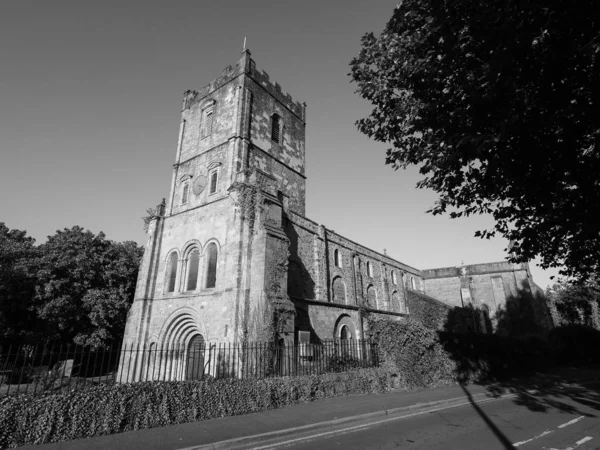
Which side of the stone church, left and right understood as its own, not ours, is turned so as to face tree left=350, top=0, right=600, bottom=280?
left

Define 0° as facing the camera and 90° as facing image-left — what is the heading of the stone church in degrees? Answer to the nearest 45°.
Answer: approximately 45°

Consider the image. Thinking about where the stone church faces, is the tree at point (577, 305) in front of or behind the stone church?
behind

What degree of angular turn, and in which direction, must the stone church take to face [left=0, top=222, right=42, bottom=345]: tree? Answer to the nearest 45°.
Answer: approximately 45° to its right

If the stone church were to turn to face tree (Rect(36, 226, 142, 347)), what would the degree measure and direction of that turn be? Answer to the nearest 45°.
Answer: approximately 45° to its right

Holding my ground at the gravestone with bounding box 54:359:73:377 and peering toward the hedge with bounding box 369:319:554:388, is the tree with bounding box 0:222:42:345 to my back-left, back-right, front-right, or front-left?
back-left

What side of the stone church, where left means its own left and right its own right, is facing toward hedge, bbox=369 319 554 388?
left

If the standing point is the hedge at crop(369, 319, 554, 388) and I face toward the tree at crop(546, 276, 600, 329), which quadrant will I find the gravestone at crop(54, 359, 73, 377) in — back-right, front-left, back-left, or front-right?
back-left
